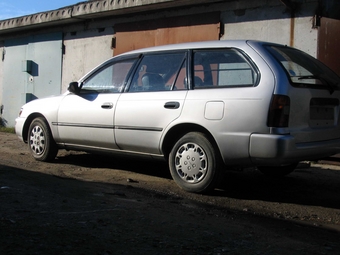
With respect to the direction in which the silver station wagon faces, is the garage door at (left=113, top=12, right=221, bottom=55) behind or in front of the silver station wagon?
in front

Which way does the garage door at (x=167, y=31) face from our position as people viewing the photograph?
facing the viewer and to the left of the viewer

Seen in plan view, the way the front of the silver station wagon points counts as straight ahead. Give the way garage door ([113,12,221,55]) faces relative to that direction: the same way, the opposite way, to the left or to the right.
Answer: to the left

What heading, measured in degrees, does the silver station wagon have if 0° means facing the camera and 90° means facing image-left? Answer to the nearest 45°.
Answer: approximately 135°

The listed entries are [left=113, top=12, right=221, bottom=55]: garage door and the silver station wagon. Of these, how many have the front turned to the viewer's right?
0

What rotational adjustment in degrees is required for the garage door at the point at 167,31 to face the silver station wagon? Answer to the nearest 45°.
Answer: approximately 45° to its left
